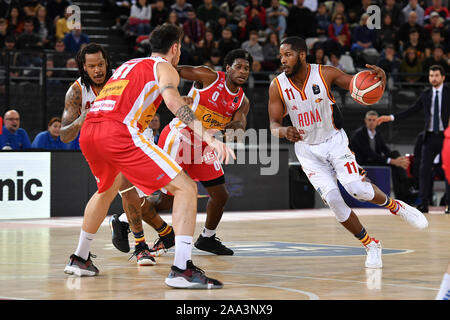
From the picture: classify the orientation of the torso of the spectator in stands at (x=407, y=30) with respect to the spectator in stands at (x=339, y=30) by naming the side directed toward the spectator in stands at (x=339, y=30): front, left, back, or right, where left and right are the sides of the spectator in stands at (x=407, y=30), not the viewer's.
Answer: right

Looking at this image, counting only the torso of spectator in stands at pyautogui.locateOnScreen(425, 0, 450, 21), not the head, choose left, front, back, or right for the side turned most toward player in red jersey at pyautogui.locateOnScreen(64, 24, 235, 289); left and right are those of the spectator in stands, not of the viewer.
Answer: front

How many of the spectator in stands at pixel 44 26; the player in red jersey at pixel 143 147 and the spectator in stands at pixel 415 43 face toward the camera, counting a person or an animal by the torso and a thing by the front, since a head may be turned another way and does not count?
2

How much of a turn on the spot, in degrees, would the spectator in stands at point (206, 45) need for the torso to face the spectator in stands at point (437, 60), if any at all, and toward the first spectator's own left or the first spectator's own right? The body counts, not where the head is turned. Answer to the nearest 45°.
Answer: approximately 90° to the first spectator's own left

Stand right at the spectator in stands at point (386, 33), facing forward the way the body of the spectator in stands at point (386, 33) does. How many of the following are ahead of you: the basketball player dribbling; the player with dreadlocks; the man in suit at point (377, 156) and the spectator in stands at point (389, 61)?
4

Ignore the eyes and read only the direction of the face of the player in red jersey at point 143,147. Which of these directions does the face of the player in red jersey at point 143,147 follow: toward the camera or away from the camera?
away from the camera

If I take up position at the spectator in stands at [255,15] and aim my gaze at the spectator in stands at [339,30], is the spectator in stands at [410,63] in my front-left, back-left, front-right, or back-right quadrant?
front-right

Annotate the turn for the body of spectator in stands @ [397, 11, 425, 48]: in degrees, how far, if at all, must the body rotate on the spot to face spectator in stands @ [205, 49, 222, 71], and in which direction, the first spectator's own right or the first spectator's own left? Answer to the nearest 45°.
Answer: approximately 45° to the first spectator's own right

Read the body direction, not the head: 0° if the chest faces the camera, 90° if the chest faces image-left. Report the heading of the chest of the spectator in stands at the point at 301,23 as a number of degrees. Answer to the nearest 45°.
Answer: approximately 0°

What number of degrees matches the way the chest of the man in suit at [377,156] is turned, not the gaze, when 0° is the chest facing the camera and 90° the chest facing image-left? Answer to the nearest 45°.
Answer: approximately 315°

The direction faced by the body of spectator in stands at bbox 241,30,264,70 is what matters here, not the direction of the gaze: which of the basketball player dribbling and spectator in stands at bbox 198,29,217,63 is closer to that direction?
the basketball player dribbling

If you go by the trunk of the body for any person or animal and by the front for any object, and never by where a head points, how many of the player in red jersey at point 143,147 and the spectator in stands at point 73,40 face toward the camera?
1

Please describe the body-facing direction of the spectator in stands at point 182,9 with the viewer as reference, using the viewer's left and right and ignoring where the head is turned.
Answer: facing the viewer
